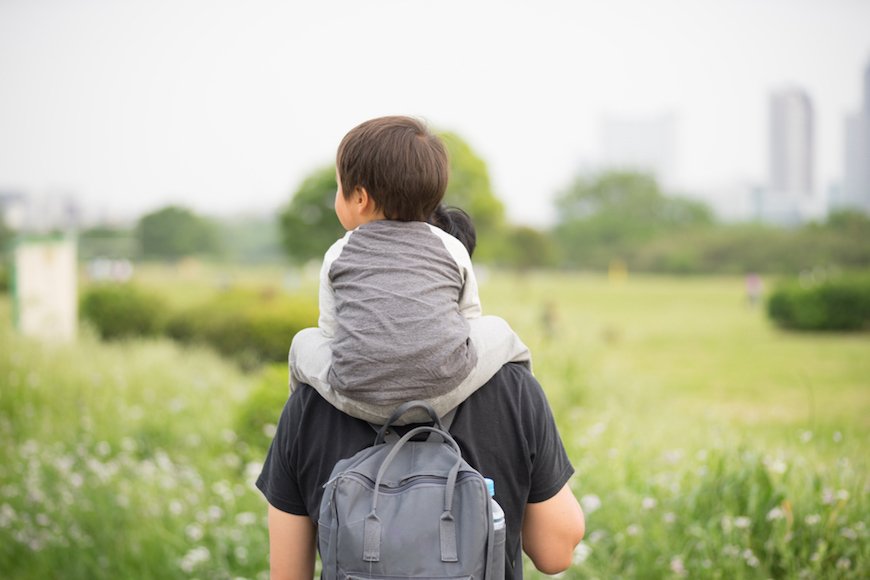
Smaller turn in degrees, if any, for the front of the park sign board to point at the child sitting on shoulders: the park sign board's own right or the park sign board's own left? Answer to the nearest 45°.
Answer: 0° — it already faces them

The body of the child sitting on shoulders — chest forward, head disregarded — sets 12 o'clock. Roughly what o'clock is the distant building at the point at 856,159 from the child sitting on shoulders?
The distant building is roughly at 1 o'clock from the child sitting on shoulders.

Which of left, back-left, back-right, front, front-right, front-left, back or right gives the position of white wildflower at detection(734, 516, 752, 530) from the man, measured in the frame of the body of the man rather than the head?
front-right

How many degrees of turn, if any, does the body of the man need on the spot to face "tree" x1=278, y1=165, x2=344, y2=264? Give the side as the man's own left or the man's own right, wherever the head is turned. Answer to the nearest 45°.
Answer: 0° — they already face it

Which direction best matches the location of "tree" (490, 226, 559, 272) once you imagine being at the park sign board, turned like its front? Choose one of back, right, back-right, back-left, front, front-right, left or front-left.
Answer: back-left

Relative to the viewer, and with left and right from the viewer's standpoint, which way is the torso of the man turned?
facing away from the viewer

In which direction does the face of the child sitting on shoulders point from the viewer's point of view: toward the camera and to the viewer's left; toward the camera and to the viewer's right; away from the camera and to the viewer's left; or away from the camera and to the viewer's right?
away from the camera and to the viewer's left

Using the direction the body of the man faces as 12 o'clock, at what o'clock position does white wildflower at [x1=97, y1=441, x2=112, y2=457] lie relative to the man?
The white wildflower is roughly at 11 o'clock from the man.

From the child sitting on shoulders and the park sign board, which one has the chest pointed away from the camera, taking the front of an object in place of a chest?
the child sitting on shoulders

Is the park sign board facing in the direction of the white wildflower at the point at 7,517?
yes

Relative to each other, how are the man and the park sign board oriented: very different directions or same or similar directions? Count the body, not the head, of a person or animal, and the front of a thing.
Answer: very different directions

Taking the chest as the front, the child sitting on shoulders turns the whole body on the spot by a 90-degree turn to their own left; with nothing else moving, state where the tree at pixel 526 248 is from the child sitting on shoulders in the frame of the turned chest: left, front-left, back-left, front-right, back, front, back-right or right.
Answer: right

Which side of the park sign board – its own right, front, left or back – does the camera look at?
front

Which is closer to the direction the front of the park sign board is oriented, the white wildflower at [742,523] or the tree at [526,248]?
the white wildflower

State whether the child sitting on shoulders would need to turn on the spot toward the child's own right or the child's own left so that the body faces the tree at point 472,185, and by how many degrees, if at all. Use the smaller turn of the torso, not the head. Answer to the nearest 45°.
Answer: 0° — they already face it

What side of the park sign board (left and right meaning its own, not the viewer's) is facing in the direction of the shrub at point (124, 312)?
left

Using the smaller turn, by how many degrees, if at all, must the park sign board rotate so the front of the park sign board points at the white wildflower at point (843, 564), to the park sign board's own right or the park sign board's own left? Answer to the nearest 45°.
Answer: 0° — it already faces it

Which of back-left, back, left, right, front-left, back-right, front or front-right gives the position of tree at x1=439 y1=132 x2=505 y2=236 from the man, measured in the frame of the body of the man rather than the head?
front

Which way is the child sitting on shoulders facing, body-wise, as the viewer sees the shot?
away from the camera

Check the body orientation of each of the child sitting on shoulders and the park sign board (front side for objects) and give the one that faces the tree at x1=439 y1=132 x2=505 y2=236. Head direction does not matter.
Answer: the child sitting on shoulders
